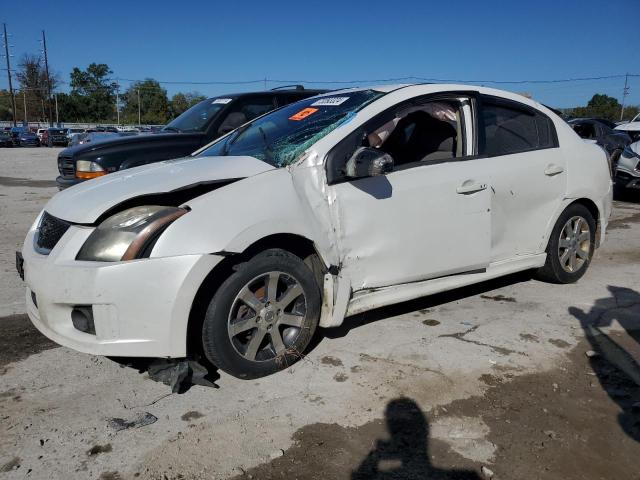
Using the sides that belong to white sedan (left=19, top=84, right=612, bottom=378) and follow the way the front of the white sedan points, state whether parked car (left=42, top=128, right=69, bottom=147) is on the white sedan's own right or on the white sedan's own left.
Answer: on the white sedan's own right

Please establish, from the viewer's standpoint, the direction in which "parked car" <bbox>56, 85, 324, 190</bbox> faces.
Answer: facing the viewer and to the left of the viewer

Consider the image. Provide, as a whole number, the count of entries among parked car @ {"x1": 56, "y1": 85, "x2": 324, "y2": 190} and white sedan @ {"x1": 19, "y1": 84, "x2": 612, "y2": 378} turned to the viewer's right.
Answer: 0

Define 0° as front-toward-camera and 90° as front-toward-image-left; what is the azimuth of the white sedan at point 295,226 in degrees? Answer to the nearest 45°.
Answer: approximately 45°

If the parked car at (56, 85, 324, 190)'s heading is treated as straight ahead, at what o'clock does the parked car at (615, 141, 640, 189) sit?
the parked car at (615, 141, 640, 189) is roughly at 7 o'clock from the parked car at (56, 85, 324, 190).

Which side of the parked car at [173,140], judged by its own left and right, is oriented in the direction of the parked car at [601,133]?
back

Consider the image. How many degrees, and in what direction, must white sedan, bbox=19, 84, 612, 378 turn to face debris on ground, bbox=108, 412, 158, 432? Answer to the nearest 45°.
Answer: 0° — it already faces it
